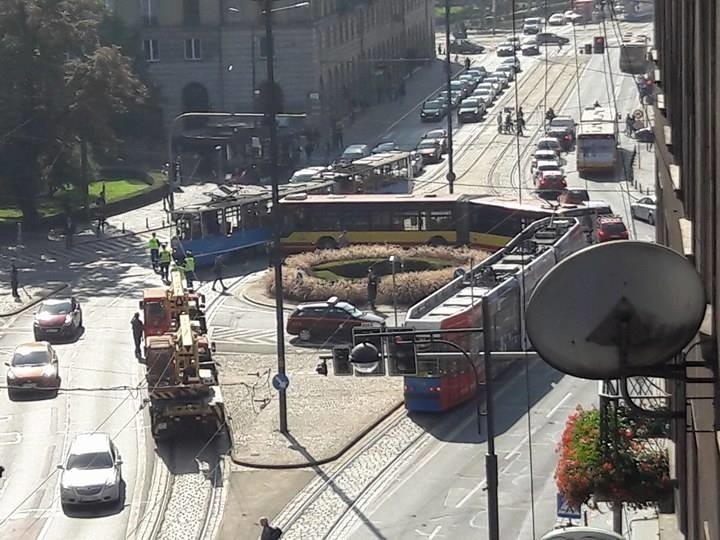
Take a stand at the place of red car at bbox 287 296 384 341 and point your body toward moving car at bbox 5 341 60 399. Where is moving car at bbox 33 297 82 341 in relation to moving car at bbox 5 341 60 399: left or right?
right

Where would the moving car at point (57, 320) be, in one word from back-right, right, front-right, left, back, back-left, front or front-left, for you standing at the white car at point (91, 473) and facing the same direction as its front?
back

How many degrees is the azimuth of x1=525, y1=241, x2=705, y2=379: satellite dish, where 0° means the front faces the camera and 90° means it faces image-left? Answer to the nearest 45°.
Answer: approximately 135°

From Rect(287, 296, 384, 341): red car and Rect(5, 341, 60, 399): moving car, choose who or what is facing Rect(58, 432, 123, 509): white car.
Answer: the moving car

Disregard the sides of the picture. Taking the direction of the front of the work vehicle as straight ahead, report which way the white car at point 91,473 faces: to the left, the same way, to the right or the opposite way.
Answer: the opposite way

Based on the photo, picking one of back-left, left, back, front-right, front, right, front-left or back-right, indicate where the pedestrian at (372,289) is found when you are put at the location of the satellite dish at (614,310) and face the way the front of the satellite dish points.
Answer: front-right

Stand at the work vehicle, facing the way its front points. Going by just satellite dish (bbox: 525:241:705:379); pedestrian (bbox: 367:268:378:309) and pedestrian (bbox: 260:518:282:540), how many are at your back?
2

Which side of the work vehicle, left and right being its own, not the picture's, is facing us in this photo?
back

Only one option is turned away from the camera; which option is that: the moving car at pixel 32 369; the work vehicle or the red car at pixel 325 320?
the work vehicle

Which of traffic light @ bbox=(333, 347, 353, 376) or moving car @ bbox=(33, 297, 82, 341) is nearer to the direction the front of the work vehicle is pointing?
the moving car

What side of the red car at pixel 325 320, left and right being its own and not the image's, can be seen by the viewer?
right

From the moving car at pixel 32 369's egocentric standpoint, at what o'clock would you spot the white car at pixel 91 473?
The white car is roughly at 12 o'clock from the moving car.

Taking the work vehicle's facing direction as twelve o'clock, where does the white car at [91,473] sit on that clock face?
The white car is roughly at 7 o'clock from the work vehicle.

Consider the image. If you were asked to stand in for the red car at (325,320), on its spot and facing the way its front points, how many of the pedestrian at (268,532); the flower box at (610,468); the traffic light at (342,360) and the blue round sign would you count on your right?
4
